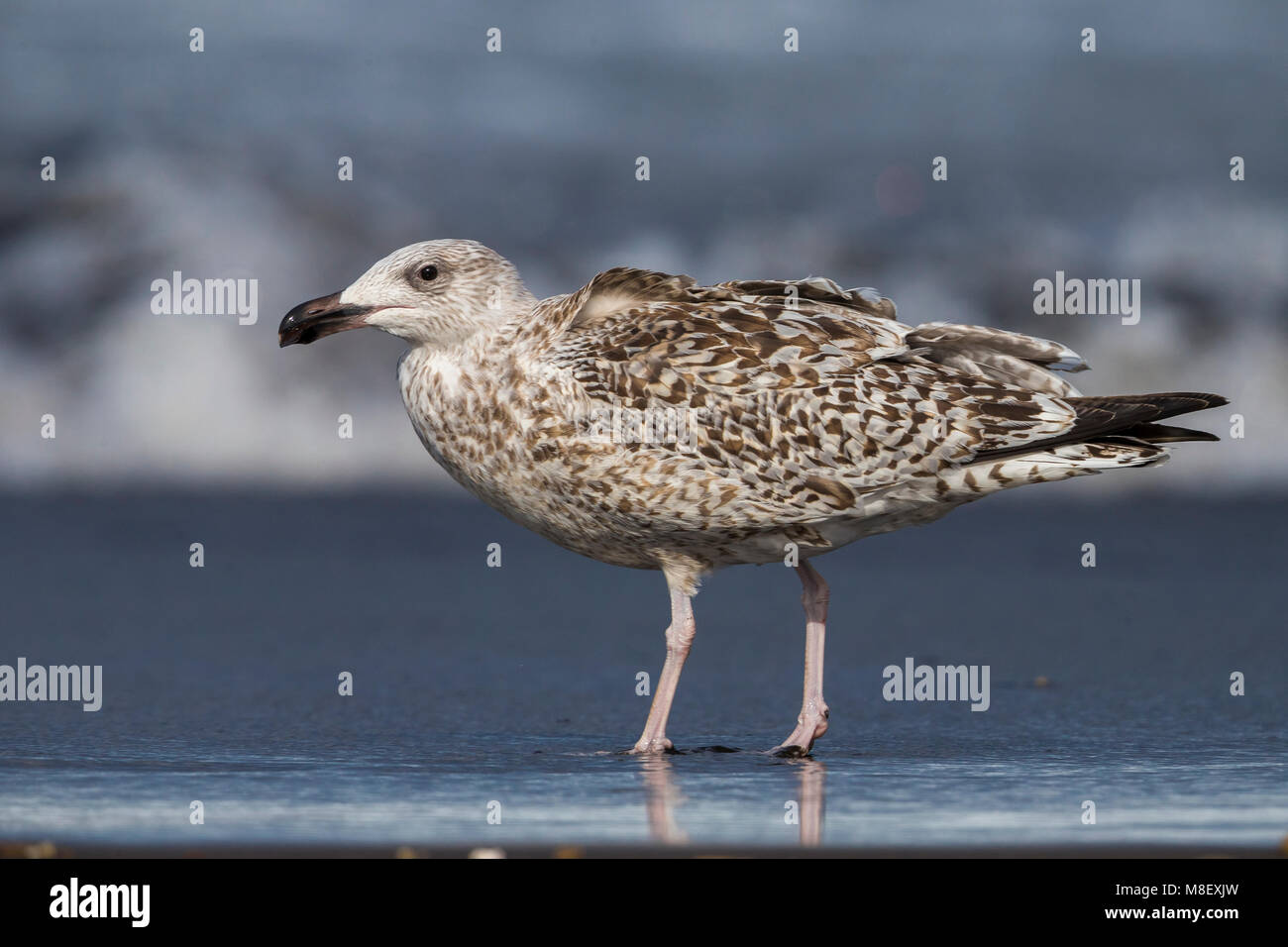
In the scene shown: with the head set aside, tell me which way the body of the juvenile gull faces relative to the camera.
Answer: to the viewer's left
